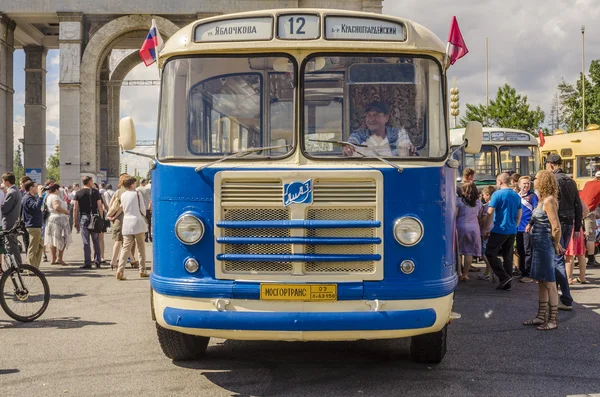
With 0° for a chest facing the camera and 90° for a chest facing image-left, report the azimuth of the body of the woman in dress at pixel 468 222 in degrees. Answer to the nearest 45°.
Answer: approximately 180°

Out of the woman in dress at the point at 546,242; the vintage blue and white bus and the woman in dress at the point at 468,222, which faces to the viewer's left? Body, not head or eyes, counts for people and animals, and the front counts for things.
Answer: the woman in dress at the point at 546,242

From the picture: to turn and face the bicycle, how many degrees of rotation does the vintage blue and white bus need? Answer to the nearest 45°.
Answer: approximately 135° to its right

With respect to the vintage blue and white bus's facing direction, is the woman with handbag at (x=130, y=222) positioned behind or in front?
behind

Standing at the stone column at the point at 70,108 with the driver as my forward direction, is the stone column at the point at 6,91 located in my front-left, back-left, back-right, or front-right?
back-right

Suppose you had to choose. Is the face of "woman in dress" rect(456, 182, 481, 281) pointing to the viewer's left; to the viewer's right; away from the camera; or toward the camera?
away from the camera

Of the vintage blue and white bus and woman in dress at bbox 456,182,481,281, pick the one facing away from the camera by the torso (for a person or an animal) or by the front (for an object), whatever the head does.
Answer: the woman in dress
